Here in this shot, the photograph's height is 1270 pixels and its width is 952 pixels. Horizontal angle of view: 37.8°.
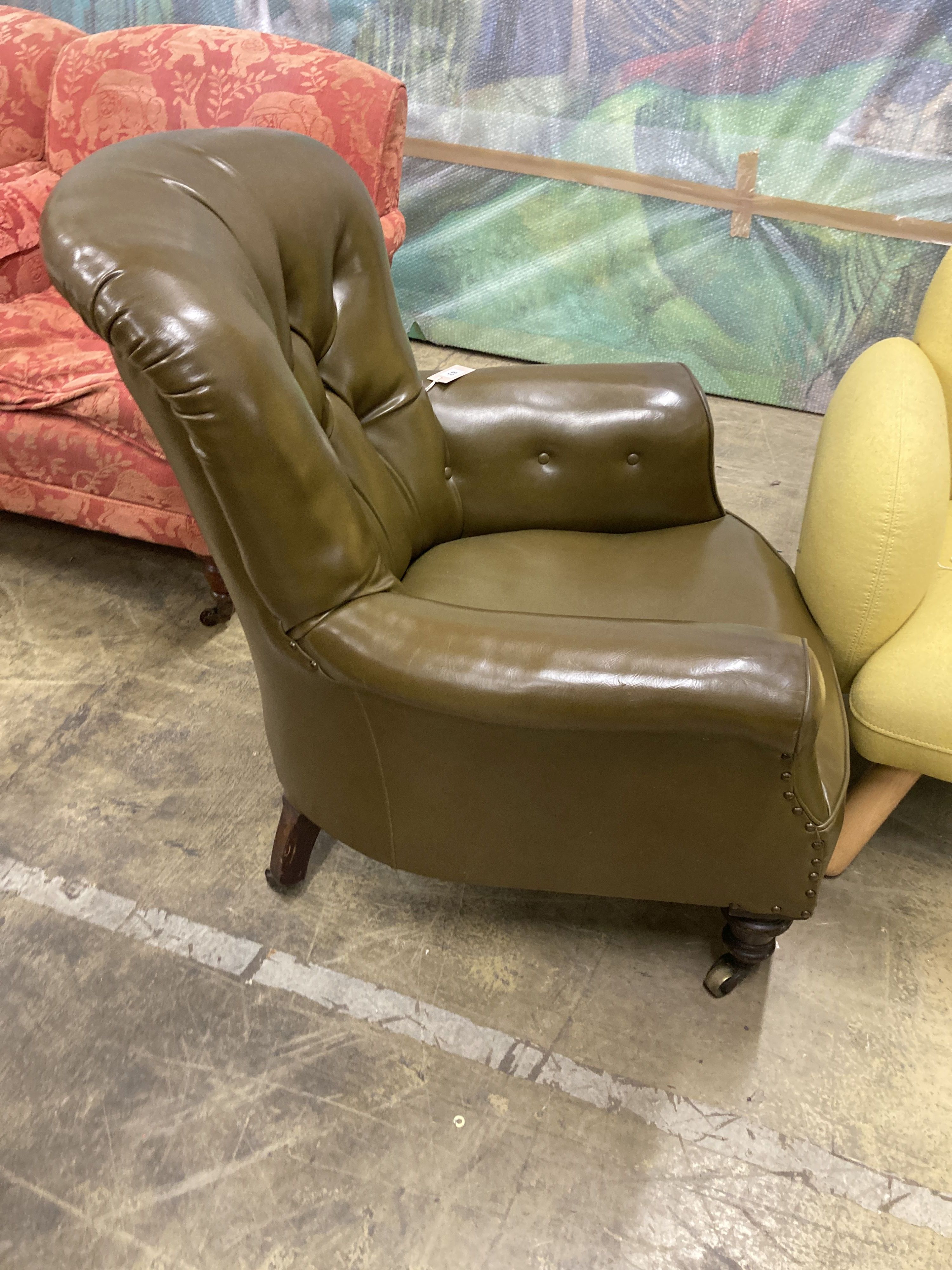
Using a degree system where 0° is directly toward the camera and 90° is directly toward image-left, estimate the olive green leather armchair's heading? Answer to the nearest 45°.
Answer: approximately 270°

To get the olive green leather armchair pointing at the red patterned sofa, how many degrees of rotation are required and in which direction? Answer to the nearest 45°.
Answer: approximately 135° to its left

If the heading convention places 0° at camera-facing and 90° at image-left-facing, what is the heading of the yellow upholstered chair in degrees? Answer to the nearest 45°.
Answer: approximately 0°

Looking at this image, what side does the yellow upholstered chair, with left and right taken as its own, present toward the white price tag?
right
